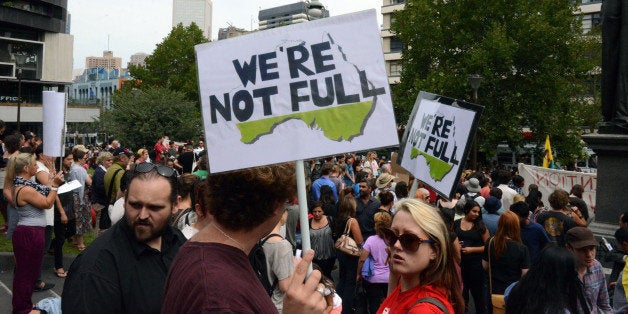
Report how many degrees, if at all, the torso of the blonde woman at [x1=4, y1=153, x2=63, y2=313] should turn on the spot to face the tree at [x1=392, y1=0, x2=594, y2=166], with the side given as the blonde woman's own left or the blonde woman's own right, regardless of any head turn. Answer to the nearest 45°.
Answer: approximately 45° to the blonde woman's own left

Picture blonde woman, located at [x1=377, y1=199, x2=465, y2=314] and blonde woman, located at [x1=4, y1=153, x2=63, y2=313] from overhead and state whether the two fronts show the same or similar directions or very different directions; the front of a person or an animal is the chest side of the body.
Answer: very different directions

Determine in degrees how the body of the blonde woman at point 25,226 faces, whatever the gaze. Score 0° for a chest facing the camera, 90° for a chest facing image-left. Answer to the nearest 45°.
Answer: approximately 270°

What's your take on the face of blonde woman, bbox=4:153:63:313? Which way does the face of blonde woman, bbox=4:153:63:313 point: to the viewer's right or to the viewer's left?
to the viewer's right

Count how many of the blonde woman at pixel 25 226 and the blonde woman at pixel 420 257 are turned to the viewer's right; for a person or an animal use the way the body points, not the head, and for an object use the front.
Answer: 1

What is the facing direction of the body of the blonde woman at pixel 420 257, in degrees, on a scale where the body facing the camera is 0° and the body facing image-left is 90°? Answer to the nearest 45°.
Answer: approximately 45°

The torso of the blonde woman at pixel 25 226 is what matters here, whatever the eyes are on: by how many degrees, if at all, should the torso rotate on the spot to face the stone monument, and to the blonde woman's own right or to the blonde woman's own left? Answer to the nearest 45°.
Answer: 0° — they already face it

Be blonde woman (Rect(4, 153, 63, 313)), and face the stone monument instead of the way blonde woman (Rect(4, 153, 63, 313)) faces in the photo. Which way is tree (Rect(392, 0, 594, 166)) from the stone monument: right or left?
left

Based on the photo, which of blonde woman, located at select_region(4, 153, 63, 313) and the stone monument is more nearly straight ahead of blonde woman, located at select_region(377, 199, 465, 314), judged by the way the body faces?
the blonde woman

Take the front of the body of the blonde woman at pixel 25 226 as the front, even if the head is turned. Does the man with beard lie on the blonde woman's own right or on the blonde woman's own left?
on the blonde woman's own right

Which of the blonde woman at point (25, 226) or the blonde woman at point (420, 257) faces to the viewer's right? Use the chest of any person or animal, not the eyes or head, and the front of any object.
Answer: the blonde woman at point (25, 226)
